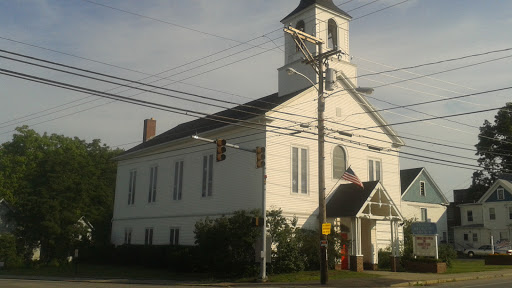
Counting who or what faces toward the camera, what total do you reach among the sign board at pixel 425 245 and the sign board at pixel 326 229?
2

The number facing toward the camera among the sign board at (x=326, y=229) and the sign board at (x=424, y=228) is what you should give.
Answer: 2

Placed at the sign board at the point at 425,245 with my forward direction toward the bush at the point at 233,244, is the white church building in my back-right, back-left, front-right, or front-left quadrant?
front-right

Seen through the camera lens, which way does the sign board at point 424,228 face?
facing the viewer

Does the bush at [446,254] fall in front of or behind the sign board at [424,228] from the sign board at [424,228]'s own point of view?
behind

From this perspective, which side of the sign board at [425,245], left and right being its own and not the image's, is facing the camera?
front

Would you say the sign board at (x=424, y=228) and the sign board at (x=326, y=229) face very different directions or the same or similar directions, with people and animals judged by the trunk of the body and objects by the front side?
same or similar directions

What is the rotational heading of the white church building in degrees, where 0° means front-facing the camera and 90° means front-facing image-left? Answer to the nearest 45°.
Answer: approximately 315°

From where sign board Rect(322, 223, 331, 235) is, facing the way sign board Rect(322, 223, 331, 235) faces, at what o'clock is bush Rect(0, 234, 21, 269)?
The bush is roughly at 4 o'clock from the sign board.

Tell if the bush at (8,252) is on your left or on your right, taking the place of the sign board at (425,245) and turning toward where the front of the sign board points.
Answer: on your right

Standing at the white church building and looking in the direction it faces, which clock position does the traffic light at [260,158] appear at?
The traffic light is roughly at 2 o'clock from the white church building.
